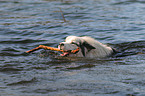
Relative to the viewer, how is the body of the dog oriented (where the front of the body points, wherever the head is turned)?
to the viewer's left
